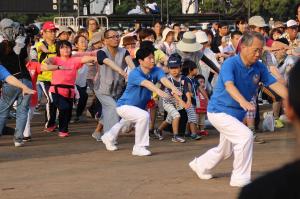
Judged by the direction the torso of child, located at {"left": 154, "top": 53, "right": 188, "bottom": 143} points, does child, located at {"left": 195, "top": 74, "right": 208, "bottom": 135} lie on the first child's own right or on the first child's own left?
on the first child's own left

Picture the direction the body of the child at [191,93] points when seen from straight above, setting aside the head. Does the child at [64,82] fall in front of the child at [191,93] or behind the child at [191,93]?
behind

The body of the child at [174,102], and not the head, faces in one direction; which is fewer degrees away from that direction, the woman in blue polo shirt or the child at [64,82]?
the woman in blue polo shirt

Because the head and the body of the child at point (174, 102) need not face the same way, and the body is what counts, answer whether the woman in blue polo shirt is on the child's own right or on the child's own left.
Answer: on the child's own right
